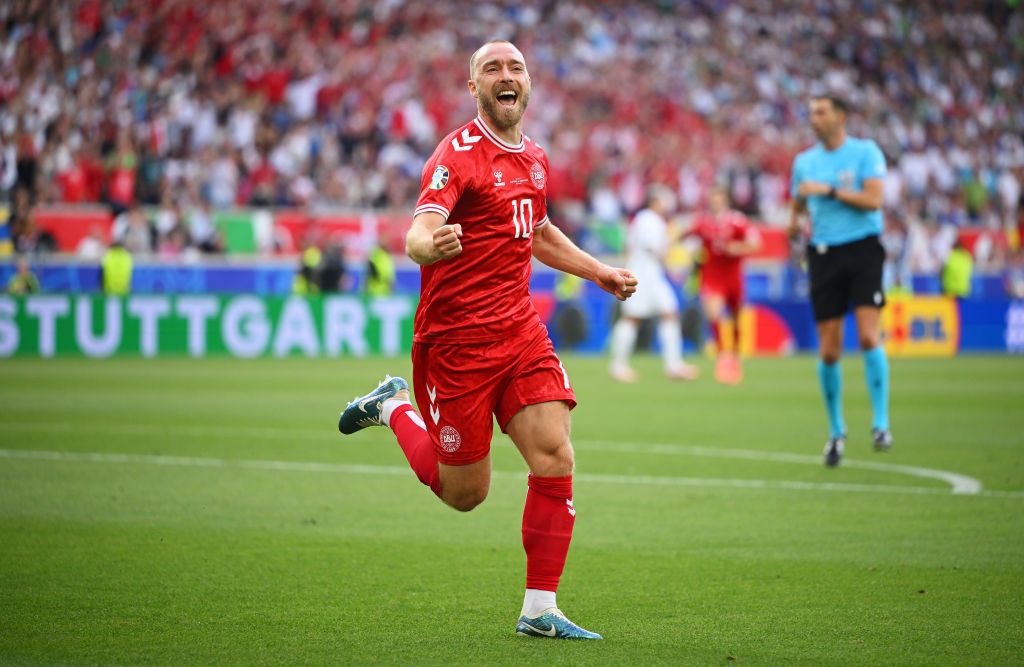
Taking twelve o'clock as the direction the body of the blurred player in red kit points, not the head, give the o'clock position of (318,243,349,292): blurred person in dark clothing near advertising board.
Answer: The blurred person in dark clothing near advertising board is roughly at 4 o'clock from the blurred player in red kit.

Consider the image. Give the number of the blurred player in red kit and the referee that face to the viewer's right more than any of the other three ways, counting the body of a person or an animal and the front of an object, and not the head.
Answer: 0

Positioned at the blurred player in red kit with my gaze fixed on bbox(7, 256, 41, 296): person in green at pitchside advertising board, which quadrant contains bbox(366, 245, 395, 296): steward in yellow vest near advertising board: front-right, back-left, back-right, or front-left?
front-right

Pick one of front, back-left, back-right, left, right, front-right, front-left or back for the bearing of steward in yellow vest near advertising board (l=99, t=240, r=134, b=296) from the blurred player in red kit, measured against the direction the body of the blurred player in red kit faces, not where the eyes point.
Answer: right

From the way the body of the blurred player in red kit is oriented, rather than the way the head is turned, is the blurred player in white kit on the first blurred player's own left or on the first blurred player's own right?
on the first blurred player's own right

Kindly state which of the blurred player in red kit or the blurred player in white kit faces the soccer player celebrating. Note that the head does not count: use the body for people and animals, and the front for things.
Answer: the blurred player in red kit

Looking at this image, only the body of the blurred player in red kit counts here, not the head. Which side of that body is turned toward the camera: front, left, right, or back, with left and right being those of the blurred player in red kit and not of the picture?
front

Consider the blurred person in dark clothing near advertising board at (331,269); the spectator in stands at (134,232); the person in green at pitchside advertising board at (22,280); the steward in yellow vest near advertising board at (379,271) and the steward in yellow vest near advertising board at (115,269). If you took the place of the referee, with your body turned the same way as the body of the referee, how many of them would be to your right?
5

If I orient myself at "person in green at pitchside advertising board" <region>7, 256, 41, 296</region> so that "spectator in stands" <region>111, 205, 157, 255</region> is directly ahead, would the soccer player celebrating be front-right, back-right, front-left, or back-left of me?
back-right

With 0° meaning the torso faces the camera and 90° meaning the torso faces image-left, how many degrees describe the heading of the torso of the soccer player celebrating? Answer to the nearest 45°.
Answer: approximately 315°

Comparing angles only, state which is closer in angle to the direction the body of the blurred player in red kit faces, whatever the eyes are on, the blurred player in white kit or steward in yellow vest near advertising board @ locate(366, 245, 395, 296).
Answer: the blurred player in white kit

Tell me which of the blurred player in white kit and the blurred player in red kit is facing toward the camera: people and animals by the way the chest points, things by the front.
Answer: the blurred player in red kit

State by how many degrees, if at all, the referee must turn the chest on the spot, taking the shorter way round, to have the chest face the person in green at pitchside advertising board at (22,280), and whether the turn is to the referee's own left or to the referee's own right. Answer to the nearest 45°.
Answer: approximately 90° to the referee's own right

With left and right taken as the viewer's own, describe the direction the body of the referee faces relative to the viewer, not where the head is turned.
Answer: facing the viewer and to the left of the viewer

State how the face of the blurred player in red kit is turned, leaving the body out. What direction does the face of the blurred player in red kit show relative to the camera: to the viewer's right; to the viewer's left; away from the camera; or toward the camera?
toward the camera
